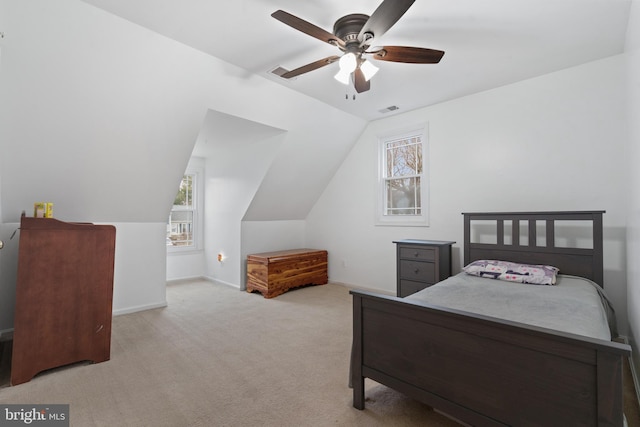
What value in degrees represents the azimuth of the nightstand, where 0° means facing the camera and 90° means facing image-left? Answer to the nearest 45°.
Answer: approximately 45°

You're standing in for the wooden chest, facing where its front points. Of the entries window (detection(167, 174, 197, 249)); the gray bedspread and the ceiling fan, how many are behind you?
1

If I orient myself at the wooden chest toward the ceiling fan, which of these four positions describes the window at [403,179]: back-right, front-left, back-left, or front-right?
front-left

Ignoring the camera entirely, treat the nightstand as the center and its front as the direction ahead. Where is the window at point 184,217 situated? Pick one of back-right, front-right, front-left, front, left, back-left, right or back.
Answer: front-right

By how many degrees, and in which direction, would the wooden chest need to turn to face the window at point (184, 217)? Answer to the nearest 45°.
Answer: approximately 180°

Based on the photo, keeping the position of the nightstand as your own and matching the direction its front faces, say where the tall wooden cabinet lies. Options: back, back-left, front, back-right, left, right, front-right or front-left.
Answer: front

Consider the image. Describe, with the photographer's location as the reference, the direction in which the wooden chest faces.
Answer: facing the viewer and to the right of the viewer

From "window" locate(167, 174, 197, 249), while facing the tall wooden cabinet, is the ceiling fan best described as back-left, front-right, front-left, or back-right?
front-left
